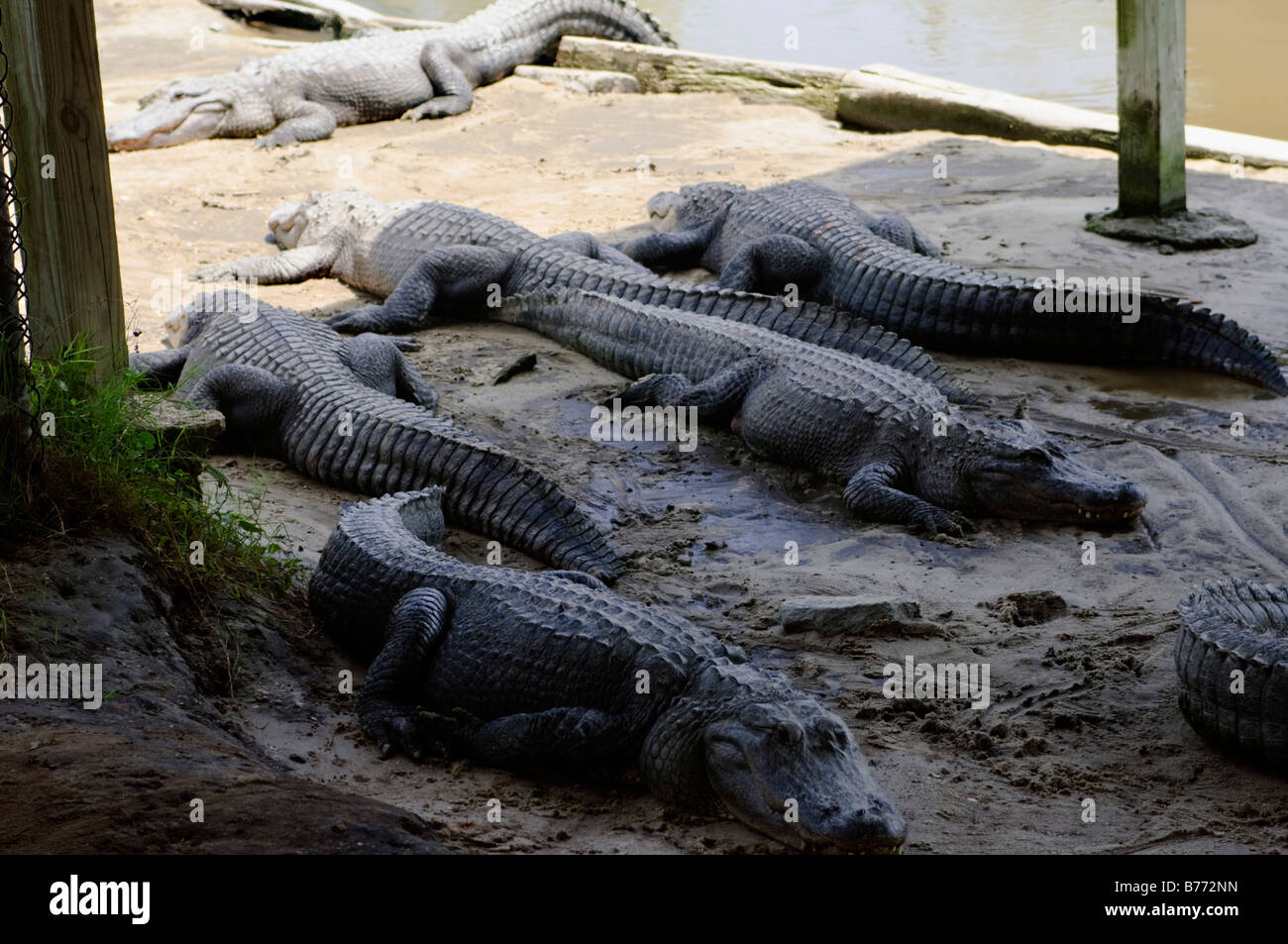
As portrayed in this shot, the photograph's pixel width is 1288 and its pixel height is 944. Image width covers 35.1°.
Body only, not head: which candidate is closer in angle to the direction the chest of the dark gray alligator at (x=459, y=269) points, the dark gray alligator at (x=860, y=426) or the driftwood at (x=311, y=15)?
the driftwood

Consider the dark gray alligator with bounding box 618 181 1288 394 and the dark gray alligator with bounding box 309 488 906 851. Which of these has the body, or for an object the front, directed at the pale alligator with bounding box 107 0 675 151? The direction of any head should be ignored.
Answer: the dark gray alligator with bounding box 618 181 1288 394

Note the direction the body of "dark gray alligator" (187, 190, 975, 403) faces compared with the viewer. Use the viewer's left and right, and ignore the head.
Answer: facing away from the viewer and to the left of the viewer

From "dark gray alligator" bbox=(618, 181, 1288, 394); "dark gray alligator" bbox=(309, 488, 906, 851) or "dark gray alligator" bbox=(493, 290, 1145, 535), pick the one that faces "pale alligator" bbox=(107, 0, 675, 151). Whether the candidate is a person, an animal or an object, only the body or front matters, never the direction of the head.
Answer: "dark gray alligator" bbox=(618, 181, 1288, 394)

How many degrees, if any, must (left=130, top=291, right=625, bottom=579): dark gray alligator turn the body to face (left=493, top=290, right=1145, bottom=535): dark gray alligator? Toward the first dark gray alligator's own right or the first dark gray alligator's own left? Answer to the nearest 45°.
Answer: approximately 135° to the first dark gray alligator's own right

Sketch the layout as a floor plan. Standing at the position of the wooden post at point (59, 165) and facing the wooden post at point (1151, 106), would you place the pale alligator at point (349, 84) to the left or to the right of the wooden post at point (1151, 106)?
left

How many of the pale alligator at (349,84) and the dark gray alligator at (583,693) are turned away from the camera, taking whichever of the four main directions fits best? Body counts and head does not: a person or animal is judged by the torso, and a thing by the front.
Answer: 0

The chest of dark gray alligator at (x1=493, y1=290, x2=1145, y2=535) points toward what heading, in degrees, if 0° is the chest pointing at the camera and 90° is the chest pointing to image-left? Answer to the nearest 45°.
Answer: approximately 315°

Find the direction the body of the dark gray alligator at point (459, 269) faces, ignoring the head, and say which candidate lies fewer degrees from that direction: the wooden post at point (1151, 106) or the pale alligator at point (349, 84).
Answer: the pale alligator

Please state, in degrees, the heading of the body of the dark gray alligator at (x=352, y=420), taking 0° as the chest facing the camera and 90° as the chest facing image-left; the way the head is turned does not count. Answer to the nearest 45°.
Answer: approximately 135°

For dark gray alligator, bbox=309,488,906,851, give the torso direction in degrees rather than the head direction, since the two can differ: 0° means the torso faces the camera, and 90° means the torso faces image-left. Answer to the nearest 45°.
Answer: approximately 315°

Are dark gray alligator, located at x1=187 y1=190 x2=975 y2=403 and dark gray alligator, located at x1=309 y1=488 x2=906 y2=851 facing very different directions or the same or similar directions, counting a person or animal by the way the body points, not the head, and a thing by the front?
very different directions

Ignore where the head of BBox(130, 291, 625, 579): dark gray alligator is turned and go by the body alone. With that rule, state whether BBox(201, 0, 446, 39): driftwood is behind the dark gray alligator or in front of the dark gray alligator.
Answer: in front

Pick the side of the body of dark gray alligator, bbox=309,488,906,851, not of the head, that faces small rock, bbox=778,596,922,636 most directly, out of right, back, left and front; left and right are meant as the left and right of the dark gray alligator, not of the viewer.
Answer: left

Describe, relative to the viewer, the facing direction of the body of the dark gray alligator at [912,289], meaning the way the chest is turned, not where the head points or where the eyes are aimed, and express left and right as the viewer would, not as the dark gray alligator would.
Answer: facing away from the viewer and to the left of the viewer
